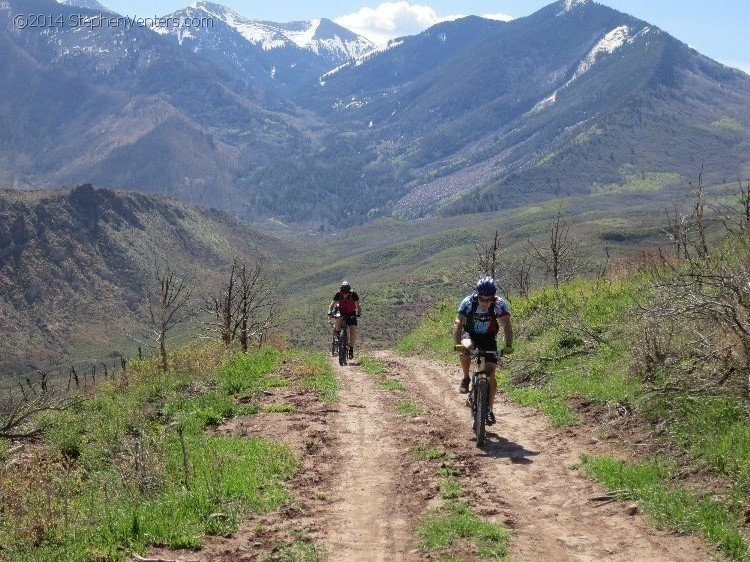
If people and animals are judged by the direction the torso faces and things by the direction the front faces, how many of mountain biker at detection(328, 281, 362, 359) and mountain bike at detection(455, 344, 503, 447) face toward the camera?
2

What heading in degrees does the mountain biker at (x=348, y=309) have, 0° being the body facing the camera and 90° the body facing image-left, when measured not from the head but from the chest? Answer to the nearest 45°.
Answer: approximately 0°

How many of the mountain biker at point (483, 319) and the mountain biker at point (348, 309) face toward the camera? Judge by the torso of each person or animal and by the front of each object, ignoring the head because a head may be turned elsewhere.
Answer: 2

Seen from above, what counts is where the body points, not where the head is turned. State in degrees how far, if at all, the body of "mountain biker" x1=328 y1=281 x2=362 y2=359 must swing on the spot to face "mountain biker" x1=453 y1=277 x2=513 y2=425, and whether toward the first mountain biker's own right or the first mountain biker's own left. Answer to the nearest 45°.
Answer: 0° — they already face them

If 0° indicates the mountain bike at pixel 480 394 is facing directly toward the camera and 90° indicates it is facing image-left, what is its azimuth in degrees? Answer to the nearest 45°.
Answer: approximately 0°

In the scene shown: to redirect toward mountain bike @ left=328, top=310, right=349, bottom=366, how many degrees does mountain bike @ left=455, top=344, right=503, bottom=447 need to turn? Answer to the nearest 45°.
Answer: approximately 180°

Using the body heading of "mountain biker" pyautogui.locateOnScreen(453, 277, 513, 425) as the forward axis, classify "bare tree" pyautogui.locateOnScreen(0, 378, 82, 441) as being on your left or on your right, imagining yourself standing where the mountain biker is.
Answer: on your right
